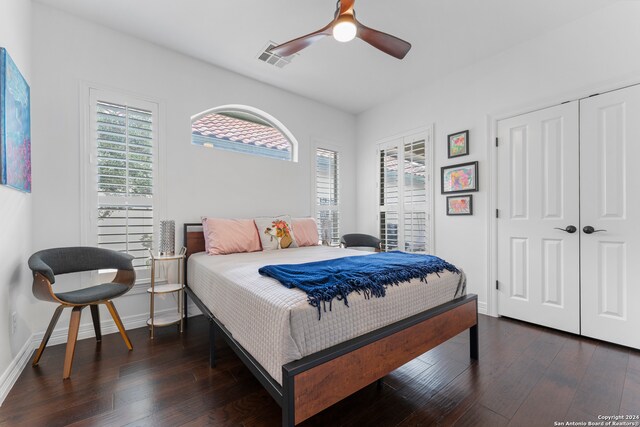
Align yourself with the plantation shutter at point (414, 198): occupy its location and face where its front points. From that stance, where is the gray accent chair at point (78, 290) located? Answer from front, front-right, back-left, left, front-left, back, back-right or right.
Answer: front

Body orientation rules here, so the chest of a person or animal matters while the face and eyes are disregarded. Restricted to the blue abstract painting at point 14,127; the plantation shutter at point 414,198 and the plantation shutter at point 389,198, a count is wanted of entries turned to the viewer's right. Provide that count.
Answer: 1

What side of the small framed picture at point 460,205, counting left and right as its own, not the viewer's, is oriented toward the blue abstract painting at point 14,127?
front

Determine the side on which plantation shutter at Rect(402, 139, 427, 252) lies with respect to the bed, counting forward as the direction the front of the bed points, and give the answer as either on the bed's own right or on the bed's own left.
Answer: on the bed's own left

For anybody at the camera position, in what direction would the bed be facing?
facing the viewer and to the right of the viewer

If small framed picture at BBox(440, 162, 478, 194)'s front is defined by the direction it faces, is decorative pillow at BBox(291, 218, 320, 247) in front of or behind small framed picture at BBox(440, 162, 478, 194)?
in front

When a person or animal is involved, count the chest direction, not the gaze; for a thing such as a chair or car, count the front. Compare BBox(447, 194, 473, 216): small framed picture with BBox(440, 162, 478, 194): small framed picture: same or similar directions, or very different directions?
same or similar directions

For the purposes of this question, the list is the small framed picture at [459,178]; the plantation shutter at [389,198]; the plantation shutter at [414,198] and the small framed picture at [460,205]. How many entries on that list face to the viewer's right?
0

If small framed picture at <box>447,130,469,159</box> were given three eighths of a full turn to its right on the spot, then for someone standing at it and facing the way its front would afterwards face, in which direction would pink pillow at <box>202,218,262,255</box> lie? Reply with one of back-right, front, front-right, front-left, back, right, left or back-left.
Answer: back-left

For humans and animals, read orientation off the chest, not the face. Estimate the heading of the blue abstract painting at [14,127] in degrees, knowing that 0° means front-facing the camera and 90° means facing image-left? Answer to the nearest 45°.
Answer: approximately 270°

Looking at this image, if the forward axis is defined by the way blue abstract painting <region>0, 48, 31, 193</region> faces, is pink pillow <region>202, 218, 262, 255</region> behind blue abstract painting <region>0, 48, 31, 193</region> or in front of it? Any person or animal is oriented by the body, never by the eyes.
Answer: in front

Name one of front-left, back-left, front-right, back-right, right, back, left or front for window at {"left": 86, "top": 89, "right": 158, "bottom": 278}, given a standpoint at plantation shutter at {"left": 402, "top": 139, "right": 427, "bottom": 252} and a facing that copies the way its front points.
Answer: front

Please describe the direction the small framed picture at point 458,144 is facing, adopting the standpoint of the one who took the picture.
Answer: facing the viewer and to the left of the viewer
